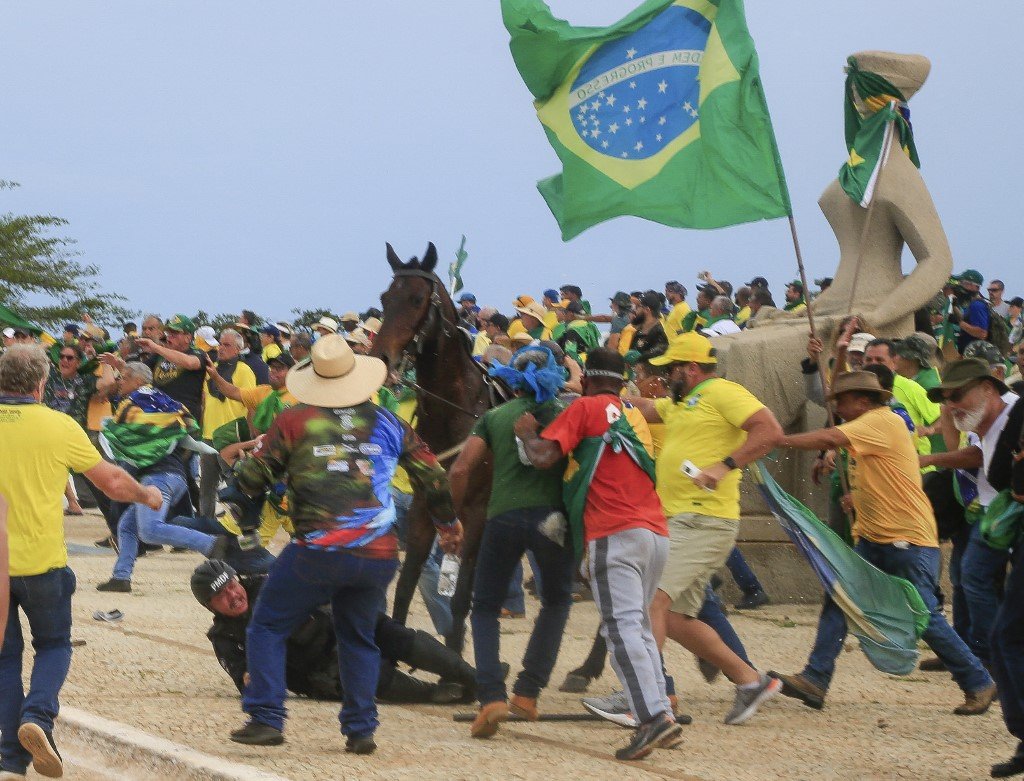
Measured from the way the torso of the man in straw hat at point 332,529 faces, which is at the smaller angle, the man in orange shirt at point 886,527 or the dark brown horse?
the dark brown horse

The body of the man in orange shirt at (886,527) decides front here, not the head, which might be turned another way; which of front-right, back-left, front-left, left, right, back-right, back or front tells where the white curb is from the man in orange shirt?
front-left

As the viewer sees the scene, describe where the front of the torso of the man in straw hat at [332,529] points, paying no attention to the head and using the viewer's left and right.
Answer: facing away from the viewer

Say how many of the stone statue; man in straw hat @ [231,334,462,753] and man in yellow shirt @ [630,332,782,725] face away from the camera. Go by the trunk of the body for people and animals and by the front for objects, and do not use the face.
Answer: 1

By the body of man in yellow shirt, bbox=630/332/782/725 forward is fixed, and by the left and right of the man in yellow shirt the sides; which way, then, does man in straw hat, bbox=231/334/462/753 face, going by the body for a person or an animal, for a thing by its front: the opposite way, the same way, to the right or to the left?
to the right

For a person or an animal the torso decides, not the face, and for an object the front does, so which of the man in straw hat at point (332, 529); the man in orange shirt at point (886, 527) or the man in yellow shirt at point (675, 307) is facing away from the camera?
the man in straw hat

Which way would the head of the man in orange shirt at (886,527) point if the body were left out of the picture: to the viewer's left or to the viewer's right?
to the viewer's left

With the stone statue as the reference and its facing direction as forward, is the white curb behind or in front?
in front

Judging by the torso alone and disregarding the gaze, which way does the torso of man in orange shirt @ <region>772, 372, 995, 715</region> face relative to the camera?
to the viewer's left

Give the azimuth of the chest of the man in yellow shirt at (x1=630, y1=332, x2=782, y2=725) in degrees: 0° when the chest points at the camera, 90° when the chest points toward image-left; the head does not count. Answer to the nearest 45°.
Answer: approximately 90°

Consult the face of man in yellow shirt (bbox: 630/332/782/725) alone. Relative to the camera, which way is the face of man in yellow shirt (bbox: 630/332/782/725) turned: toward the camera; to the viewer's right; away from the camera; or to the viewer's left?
to the viewer's left
